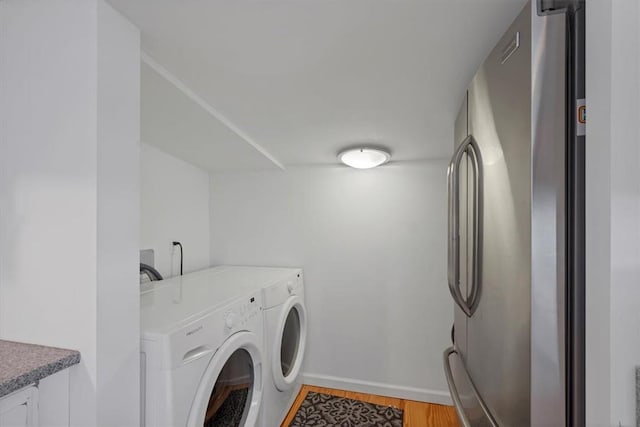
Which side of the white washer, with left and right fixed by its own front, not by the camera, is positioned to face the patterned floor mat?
left

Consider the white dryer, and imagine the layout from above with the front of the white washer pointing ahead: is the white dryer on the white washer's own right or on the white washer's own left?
on the white washer's own left

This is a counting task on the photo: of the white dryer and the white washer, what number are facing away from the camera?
0

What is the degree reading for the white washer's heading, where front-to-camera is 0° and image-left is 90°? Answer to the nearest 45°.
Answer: approximately 315°

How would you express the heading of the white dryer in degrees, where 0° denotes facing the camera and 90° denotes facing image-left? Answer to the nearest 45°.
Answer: approximately 315°

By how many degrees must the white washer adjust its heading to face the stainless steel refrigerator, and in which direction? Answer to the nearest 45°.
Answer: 0° — it already faces it

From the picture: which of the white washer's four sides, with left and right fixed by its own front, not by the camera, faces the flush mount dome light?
left
